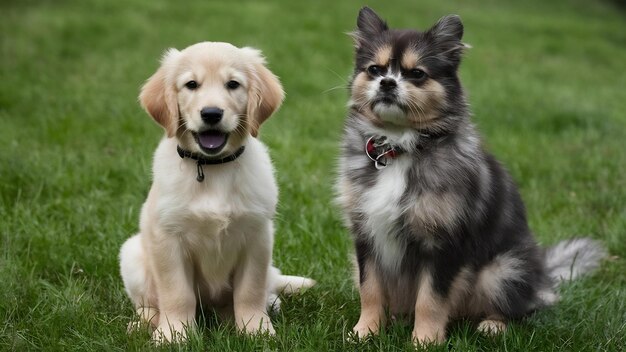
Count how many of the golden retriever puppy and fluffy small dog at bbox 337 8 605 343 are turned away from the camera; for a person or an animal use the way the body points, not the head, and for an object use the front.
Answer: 0

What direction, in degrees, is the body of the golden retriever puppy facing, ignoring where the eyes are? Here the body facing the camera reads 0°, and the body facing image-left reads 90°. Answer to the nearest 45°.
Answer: approximately 0°

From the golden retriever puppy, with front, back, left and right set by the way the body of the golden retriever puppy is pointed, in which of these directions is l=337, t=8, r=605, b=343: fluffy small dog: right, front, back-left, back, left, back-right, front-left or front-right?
left

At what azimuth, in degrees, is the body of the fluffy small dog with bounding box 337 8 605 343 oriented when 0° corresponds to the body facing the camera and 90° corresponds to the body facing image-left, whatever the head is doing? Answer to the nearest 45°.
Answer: approximately 45°

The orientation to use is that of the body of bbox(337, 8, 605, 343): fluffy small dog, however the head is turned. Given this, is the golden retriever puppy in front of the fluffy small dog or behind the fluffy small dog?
in front
